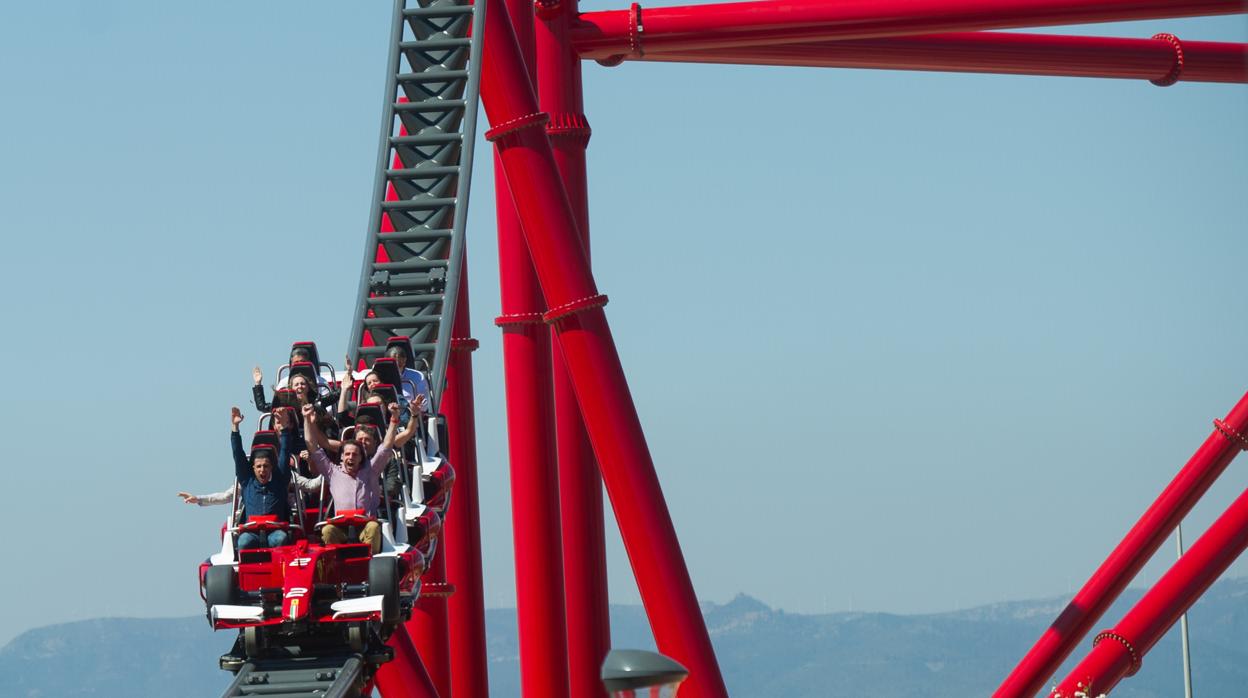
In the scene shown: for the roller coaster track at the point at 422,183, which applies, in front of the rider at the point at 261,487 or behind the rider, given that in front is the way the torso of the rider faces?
behind

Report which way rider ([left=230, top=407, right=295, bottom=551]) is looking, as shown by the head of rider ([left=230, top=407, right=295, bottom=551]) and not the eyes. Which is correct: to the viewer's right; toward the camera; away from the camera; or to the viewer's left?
toward the camera

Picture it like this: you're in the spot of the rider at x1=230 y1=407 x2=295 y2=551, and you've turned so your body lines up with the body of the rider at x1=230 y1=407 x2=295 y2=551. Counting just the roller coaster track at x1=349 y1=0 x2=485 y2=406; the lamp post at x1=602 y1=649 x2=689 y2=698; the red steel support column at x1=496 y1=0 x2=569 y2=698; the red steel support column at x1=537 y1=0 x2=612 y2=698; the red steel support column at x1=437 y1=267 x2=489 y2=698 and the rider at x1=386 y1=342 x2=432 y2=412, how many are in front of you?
1

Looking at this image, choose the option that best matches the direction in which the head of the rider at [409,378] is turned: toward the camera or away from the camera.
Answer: toward the camera

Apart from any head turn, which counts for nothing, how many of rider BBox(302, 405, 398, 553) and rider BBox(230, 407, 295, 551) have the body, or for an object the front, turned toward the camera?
2

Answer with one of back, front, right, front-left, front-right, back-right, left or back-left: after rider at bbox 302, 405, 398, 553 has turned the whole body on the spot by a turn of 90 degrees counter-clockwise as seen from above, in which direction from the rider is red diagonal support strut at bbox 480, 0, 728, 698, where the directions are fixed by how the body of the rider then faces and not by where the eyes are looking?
front-left

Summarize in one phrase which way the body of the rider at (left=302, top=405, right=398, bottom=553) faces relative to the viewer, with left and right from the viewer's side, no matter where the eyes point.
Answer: facing the viewer

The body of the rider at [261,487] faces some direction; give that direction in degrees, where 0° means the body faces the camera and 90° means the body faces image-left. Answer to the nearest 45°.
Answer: approximately 0°

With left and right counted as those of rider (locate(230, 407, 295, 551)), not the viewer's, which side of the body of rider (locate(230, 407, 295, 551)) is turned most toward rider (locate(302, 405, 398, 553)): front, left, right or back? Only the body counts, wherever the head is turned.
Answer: left

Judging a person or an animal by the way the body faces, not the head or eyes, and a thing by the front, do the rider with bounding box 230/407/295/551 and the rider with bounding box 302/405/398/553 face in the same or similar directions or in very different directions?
same or similar directions
